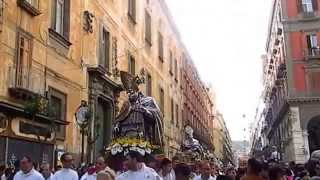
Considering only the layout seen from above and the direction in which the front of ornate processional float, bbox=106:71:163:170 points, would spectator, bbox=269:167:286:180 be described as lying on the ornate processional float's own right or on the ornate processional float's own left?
on the ornate processional float's own left

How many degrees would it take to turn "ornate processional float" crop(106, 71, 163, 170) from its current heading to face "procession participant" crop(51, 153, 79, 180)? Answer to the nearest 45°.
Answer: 0° — it already faces them

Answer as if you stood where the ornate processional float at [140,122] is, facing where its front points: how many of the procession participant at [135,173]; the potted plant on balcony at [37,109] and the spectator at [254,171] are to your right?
1

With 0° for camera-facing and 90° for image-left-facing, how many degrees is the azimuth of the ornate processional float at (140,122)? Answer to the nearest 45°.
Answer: approximately 45°

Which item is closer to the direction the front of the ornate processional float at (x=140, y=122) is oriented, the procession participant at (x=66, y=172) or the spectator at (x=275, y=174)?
the procession participant

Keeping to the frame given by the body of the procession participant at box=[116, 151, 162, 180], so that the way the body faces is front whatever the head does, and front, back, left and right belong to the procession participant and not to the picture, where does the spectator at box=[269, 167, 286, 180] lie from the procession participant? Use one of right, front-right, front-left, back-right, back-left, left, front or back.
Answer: back-left

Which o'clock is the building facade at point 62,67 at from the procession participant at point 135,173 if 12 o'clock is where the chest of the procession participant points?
The building facade is roughly at 4 o'clock from the procession participant.

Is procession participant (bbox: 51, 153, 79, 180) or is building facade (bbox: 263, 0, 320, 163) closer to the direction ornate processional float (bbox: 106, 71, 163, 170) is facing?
the procession participant
